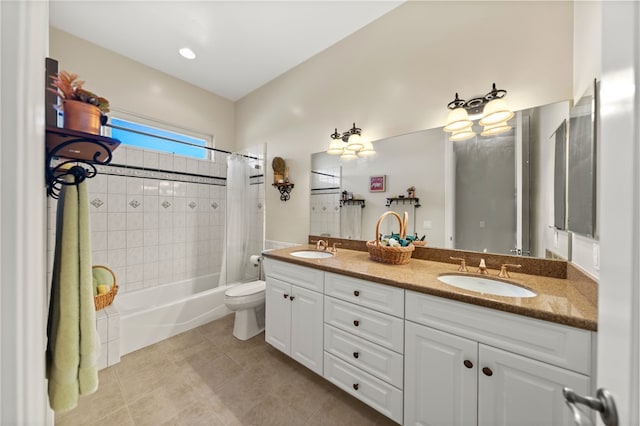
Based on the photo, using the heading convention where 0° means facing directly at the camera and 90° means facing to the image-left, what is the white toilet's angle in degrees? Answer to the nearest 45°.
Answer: approximately 45°

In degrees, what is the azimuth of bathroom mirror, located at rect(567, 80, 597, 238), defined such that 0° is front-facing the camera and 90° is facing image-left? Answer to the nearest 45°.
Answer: approximately 90°

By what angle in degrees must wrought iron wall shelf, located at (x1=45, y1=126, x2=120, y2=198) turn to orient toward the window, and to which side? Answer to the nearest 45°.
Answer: approximately 90° to its left

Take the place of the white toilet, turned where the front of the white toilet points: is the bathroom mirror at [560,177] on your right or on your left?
on your left

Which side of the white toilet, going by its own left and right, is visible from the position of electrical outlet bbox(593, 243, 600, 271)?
left

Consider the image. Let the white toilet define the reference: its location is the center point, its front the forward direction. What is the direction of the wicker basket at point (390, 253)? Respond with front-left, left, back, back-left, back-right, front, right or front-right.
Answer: left

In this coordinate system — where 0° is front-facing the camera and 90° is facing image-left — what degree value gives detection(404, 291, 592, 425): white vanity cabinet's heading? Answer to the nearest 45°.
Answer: approximately 45°

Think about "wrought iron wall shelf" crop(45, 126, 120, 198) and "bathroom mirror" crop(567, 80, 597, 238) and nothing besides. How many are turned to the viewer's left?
1

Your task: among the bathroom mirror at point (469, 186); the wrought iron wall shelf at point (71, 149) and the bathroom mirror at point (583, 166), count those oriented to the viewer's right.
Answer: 1
